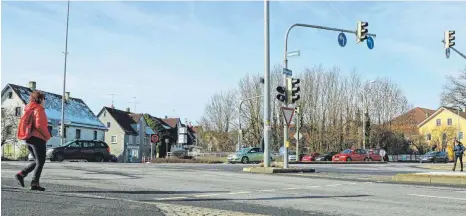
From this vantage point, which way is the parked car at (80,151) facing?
to the viewer's left
